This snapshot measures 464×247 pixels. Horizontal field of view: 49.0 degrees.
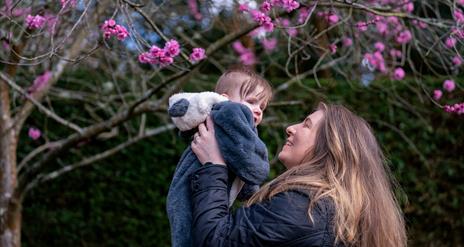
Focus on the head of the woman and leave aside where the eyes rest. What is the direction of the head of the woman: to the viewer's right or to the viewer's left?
to the viewer's left

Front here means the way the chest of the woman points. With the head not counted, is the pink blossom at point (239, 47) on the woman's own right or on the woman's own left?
on the woman's own right

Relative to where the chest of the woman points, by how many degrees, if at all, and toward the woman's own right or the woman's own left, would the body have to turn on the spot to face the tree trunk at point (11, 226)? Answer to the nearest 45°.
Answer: approximately 45° to the woman's own right

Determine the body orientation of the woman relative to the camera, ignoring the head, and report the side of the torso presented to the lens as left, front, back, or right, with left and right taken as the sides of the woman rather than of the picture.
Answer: left

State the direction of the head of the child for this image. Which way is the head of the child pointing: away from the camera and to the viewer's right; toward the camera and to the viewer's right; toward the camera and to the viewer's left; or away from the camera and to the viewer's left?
toward the camera and to the viewer's right
